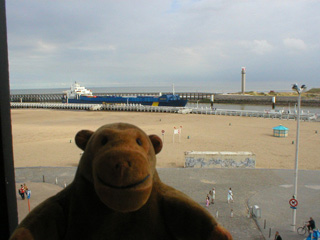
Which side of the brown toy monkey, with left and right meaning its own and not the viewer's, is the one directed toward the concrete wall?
back

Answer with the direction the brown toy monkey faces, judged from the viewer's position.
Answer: facing the viewer
